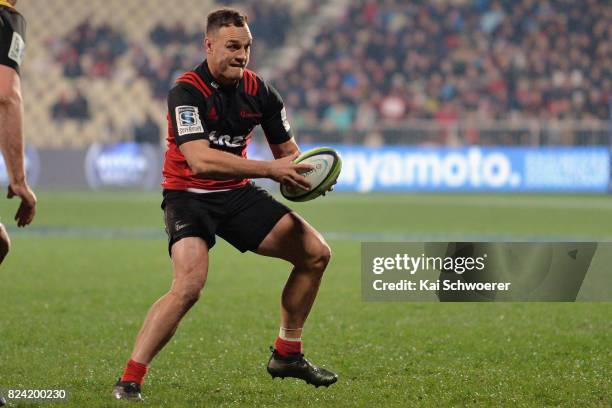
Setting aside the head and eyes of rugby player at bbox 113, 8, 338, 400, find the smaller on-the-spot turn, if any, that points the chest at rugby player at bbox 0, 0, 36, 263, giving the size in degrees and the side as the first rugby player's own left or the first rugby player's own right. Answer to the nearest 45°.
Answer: approximately 90° to the first rugby player's own right

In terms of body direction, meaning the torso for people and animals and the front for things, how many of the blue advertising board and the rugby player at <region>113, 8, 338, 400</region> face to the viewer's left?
0

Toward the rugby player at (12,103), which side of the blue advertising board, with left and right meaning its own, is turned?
front

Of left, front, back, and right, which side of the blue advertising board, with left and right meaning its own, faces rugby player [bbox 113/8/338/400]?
front

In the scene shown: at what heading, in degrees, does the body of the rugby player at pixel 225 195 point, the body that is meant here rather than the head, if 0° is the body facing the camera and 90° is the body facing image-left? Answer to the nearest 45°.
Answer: approximately 315°

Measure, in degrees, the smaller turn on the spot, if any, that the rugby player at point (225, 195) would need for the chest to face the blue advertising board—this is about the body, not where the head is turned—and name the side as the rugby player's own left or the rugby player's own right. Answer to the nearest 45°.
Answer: approximately 135° to the rugby player's own left

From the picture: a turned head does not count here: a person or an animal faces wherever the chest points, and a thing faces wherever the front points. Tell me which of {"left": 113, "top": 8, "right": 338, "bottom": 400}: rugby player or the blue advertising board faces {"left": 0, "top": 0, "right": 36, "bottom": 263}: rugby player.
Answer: the blue advertising board
